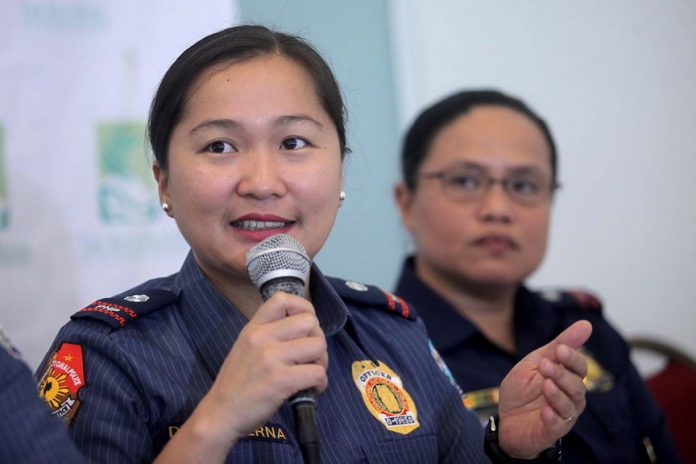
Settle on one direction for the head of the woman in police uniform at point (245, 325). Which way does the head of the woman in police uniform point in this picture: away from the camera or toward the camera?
toward the camera

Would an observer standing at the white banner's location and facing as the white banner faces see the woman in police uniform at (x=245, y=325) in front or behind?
in front

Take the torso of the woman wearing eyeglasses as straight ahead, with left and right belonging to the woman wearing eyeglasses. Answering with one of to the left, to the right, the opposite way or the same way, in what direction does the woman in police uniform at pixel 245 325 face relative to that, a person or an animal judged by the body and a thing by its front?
the same way

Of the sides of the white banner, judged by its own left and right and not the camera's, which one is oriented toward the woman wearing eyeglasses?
front

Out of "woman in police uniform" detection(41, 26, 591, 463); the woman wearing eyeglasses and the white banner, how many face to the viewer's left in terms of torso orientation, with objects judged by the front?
0

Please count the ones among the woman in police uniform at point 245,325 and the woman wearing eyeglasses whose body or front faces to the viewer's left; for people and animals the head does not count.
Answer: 0

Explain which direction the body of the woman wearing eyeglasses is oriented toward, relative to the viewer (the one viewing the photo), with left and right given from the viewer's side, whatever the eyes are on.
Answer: facing the viewer and to the right of the viewer

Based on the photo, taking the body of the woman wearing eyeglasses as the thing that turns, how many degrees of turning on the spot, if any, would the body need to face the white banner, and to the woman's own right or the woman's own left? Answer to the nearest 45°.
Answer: approximately 90° to the woman's own right

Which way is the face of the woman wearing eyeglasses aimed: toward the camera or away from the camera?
toward the camera

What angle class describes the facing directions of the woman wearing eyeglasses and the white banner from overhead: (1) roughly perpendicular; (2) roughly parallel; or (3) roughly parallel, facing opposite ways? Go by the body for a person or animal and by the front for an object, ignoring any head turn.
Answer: roughly parallel

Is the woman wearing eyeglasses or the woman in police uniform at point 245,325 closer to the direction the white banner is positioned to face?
the woman in police uniform

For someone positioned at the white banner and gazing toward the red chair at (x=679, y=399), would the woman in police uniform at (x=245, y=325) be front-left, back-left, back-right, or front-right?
front-right

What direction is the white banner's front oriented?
toward the camera

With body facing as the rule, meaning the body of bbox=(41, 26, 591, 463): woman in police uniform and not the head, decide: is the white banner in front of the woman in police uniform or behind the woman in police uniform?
behind

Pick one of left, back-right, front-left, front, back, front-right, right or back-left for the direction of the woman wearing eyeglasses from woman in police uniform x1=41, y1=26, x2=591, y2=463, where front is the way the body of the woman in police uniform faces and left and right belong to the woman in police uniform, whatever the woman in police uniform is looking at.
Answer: left
